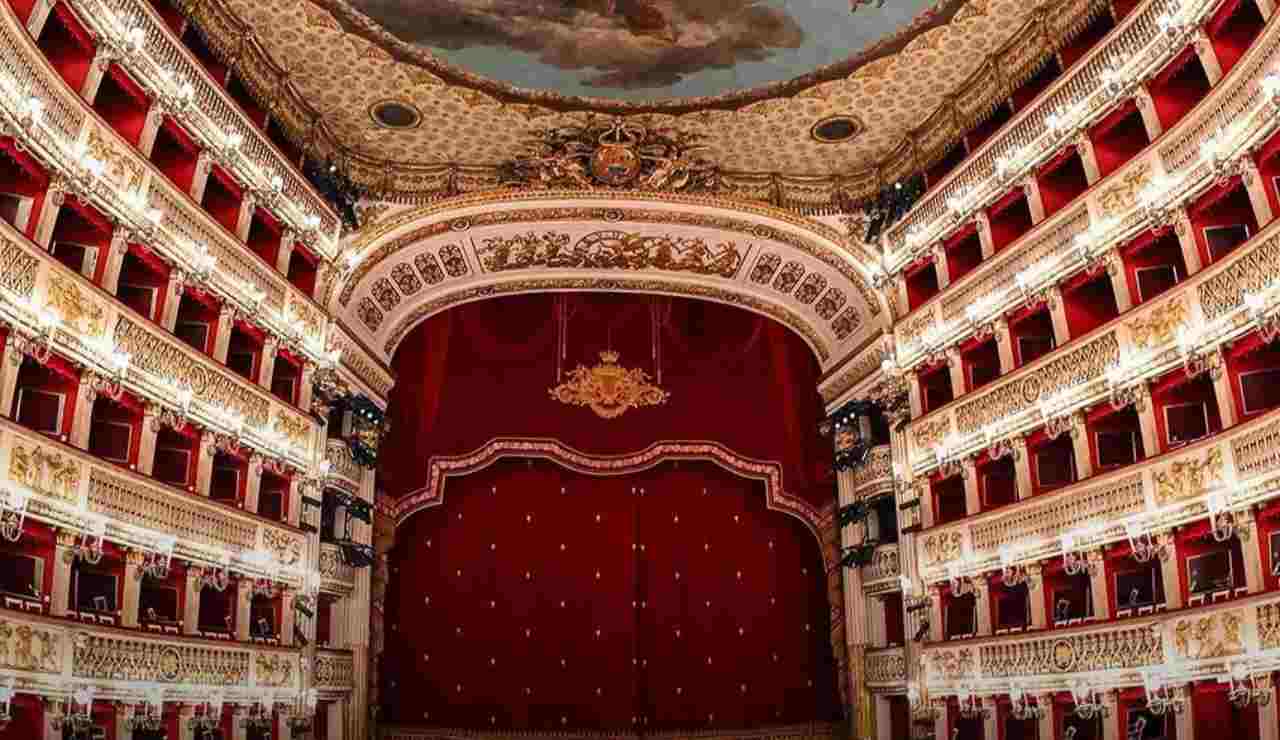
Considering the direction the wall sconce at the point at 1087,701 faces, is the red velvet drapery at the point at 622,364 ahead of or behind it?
ahead

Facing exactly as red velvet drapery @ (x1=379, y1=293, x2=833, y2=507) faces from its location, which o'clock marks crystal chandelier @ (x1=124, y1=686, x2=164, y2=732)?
The crystal chandelier is roughly at 1 o'clock from the red velvet drapery.

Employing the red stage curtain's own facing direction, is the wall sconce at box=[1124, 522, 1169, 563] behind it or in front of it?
in front

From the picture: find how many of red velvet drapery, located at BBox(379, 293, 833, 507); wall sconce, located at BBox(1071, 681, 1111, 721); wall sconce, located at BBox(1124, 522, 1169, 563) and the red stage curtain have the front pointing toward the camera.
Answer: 2

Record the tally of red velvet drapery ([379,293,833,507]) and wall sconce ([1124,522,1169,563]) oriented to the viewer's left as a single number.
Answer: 1

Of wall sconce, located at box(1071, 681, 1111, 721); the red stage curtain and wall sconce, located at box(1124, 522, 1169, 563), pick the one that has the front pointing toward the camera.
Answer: the red stage curtain

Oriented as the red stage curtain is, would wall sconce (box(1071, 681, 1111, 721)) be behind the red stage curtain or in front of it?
in front

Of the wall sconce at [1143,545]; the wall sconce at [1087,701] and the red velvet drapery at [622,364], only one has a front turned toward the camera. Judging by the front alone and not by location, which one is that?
the red velvet drapery

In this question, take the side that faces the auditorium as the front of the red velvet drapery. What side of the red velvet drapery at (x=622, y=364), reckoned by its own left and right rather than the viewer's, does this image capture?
front

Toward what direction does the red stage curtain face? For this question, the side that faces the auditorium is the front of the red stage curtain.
toward the camera

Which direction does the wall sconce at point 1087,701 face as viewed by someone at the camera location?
facing to the left of the viewer

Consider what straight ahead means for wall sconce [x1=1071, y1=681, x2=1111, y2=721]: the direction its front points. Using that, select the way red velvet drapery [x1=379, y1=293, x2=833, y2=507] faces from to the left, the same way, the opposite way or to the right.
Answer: to the left

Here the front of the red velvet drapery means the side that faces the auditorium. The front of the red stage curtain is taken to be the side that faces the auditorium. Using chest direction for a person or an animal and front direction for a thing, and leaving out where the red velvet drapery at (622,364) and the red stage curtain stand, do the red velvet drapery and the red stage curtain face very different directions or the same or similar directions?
same or similar directions

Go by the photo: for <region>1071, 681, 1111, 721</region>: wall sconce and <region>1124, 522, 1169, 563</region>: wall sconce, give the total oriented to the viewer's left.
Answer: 2

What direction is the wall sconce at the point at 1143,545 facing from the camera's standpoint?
to the viewer's left

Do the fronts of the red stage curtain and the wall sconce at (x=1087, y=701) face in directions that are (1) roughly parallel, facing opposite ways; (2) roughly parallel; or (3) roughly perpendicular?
roughly perpendicular
